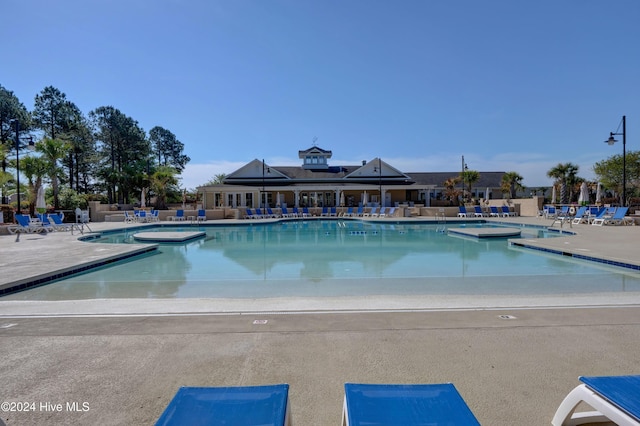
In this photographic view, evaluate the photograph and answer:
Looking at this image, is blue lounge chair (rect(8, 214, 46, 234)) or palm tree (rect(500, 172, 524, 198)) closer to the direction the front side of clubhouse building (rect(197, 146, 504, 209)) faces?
the blue lounge chair

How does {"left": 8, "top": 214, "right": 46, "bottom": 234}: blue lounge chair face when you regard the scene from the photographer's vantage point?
facing to the right of the viewer

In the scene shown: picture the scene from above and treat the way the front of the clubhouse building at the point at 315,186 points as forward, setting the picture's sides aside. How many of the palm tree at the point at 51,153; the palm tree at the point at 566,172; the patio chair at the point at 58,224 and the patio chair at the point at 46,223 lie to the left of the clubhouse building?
1

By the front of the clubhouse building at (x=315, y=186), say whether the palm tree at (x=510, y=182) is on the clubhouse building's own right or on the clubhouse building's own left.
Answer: on the clubhouse building's own left

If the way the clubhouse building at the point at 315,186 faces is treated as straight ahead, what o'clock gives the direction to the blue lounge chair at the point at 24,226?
The blue lounge chair is roughly at 1 o'clock from the clubhouse building.

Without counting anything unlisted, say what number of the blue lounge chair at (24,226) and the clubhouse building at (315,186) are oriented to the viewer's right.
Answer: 1

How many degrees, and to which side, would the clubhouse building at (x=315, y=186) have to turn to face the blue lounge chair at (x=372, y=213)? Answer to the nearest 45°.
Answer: approximately 45° to its left

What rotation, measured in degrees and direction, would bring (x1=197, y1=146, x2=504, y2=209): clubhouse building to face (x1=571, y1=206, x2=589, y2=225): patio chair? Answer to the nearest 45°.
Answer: approximately 45° to its left

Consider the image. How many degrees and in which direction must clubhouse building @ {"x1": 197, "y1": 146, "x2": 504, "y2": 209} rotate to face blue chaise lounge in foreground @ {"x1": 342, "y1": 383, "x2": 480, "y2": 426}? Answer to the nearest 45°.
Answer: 0° — it already faces it

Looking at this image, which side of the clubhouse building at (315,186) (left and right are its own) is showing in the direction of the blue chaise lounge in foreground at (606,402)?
front

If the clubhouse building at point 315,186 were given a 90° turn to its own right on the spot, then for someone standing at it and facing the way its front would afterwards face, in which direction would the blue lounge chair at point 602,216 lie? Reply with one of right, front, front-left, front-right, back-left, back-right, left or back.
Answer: back-left

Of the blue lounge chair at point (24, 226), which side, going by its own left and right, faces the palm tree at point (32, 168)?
left

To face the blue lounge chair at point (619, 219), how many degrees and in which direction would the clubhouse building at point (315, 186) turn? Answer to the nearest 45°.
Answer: approximately 45° to its left

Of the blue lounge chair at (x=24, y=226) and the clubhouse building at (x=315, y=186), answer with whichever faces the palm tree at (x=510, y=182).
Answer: the blue lounge chair

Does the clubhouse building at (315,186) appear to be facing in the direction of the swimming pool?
yes

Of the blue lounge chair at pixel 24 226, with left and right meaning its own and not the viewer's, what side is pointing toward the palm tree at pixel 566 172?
front

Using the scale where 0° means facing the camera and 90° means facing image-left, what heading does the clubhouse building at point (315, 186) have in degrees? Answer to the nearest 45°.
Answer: approximately 0°
